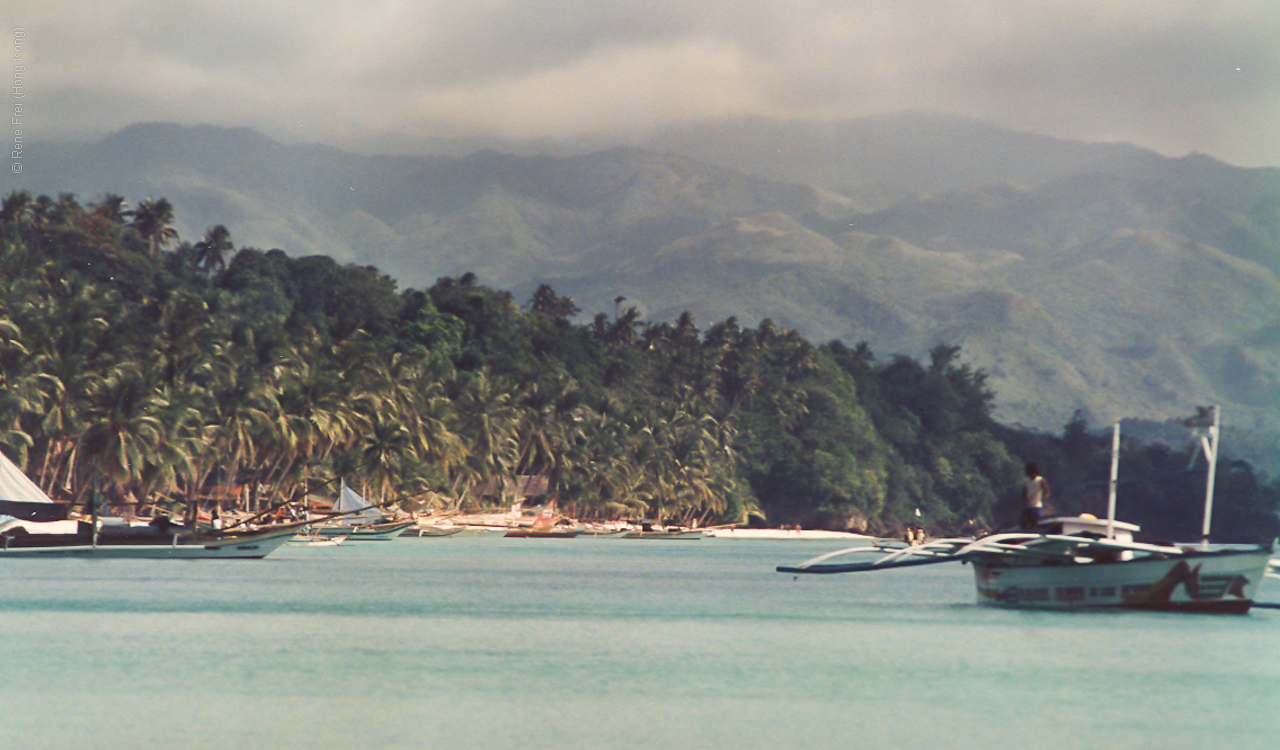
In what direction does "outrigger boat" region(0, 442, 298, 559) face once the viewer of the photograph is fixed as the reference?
facing to the right of the viewer

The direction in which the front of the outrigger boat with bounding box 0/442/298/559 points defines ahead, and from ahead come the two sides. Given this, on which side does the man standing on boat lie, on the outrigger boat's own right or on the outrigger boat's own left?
on the outrigger boat's own right

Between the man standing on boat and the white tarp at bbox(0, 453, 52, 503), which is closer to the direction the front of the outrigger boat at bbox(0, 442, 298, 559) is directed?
the man standing on boat
